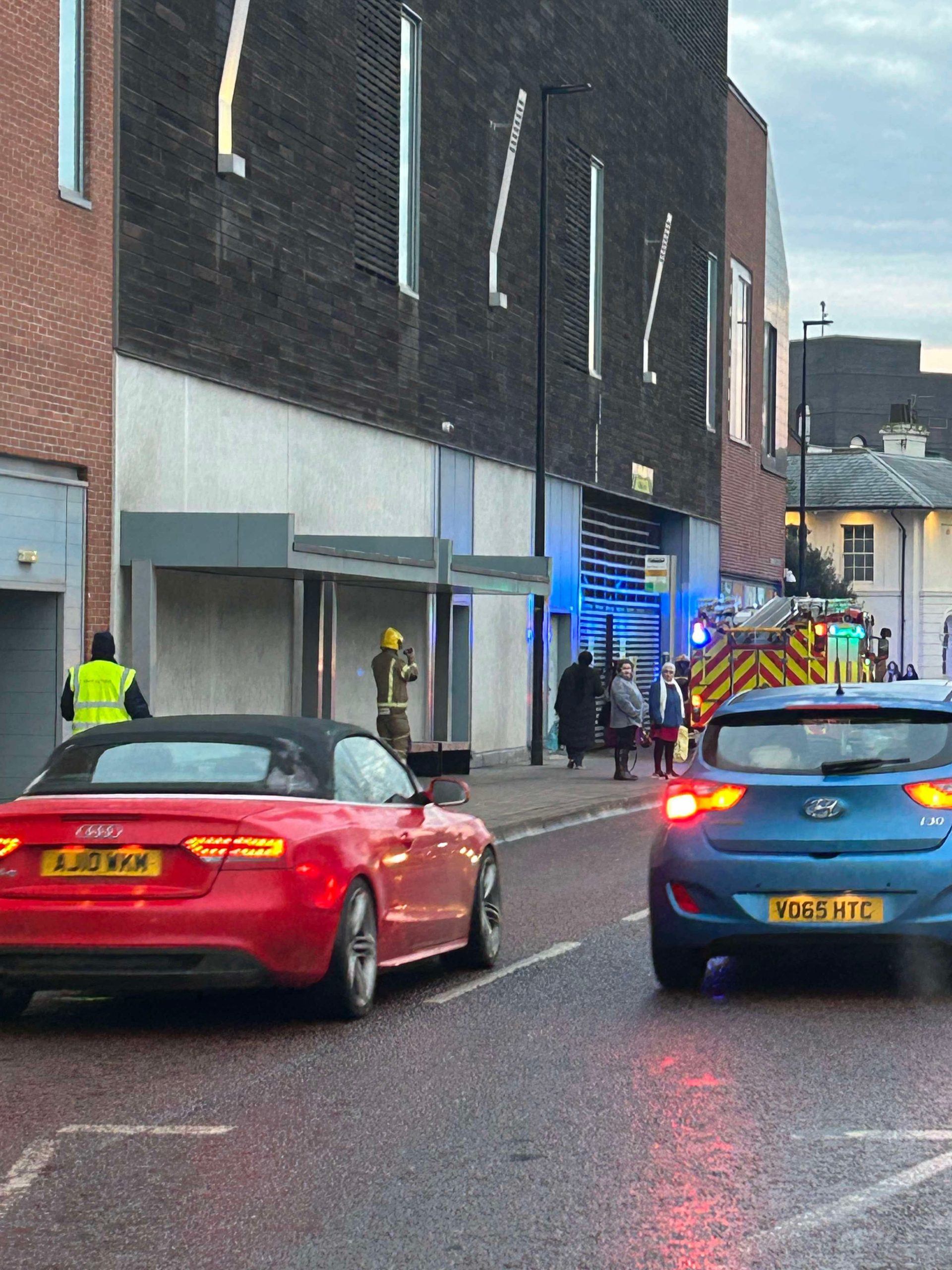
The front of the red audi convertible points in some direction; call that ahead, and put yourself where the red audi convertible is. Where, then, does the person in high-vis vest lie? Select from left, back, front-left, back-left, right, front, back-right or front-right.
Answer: front-left

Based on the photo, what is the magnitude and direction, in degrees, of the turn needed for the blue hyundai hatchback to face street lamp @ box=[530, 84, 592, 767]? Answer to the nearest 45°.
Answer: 0° — it already faces it

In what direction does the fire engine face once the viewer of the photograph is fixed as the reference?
facing away from the viewer and to the right of the viewer

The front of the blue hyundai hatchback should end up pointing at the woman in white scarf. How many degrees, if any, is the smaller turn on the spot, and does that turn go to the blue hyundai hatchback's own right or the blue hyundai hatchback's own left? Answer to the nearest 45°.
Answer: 0° — it already faces them

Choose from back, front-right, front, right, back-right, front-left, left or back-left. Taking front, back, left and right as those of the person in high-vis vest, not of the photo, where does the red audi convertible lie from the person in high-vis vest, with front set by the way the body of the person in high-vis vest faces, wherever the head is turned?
back

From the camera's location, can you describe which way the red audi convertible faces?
facing away from the viewer and to the right of the viewer

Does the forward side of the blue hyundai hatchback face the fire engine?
yes

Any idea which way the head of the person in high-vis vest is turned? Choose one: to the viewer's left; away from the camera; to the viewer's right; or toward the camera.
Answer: away from the camera

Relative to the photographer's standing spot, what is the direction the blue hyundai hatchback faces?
facing away from the viewer

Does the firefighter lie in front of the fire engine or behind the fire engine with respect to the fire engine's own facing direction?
behind

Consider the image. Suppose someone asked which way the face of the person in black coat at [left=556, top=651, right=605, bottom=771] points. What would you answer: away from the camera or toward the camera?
away from the camera

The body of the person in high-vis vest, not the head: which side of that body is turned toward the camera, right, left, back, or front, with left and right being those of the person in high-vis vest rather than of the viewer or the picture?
back

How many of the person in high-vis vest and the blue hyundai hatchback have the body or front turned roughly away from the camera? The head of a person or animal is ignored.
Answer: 2
